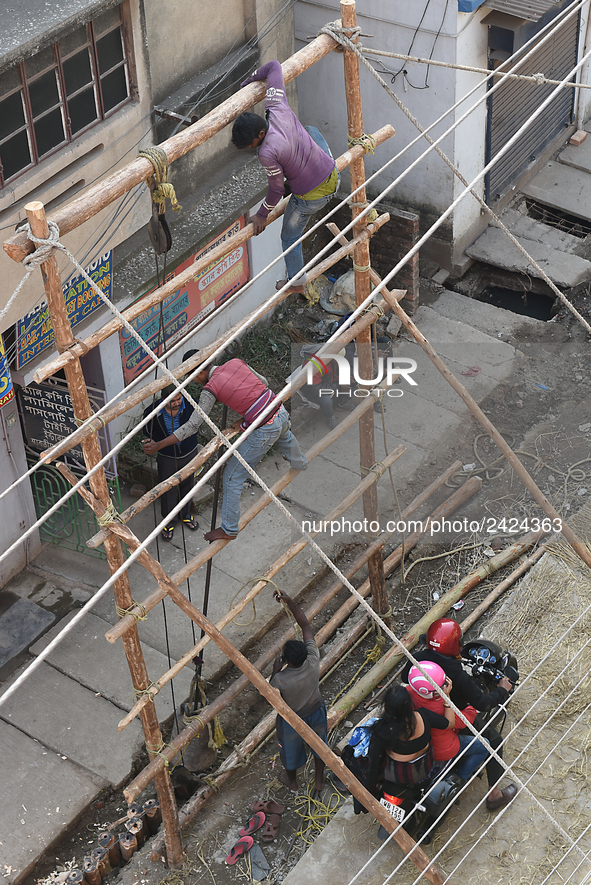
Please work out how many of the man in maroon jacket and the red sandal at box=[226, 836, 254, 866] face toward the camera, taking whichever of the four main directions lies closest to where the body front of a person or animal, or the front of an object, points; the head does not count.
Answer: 0

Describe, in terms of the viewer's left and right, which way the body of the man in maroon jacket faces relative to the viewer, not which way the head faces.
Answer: facing to the left of the viewer

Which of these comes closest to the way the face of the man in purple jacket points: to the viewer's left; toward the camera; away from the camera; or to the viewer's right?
to the viewer's left

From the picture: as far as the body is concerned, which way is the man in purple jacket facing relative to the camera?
to the viewer's left

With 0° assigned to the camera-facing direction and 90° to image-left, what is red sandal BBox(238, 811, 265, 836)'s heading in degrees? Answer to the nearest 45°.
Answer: approximately 225°

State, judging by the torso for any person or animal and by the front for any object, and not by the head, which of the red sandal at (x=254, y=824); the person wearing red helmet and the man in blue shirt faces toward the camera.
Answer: the man in blue shirt

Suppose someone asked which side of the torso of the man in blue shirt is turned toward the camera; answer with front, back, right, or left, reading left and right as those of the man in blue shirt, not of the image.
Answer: front

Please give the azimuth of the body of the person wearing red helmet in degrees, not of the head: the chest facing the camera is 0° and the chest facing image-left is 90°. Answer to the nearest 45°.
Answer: approximately 225°

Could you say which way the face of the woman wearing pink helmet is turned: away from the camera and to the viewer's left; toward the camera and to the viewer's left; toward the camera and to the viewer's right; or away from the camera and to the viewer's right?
away from the camera and to the viewer's right

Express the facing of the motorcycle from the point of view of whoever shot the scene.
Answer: facing away from the viewer and to the right of the viewer

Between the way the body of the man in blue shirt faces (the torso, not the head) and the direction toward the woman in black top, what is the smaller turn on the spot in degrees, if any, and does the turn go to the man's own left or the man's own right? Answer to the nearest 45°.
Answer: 0° — they already face them

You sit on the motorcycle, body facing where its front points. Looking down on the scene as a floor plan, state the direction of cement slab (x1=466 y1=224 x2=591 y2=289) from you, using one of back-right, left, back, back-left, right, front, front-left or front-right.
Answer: front-left
